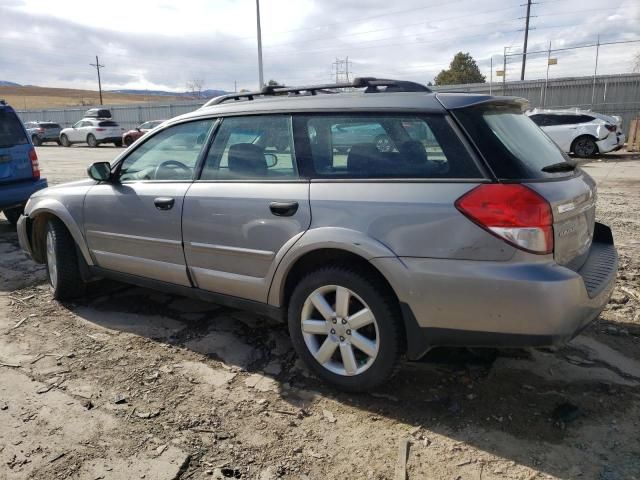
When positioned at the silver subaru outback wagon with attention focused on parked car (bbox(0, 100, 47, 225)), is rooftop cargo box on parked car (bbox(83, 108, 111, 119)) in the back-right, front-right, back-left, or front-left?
front-right

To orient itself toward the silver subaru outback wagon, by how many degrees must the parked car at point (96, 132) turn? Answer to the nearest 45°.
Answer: approximately 135° to its left

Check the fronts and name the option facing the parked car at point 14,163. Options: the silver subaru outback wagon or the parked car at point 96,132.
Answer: the silver subaru outback wagon

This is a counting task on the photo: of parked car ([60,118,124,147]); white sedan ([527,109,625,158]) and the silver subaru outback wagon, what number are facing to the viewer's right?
0

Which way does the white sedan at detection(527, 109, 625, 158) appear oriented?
to the viewer's left

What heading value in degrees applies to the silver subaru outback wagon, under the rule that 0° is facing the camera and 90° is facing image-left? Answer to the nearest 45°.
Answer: approximately 135°

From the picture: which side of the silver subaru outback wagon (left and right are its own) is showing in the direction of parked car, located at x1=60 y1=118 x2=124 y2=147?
front

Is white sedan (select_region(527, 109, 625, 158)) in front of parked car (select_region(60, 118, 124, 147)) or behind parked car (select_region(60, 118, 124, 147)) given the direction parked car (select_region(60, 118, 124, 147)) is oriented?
behind

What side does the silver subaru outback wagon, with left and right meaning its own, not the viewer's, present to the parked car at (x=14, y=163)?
front

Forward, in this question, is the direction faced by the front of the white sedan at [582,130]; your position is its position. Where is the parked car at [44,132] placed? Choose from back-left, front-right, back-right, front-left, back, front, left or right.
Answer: front

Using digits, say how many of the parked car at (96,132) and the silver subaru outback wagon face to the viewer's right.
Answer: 0

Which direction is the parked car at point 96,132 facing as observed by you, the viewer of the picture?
facing away from the viewer and to the left of the viewer

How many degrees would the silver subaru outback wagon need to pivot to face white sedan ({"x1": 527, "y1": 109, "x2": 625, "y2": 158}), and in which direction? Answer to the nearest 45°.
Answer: approximately 90° to its right

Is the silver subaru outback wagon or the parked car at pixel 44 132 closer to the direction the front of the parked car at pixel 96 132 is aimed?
the parked car

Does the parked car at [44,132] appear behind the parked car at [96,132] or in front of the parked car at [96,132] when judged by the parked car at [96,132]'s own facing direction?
in front
